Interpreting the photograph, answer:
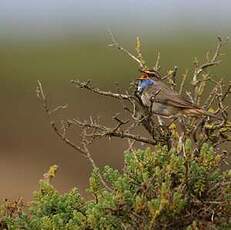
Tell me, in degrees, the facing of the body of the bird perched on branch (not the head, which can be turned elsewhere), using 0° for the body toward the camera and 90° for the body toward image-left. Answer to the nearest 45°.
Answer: approximately 90°
